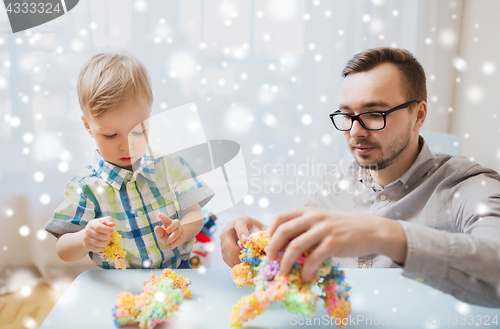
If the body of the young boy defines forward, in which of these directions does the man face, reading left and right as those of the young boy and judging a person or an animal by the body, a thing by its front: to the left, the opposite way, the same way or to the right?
to the right

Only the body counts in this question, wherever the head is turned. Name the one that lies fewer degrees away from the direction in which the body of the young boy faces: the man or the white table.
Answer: the white table

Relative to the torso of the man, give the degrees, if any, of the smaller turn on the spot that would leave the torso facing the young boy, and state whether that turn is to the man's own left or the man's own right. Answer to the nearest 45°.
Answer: approximately 45° to the man's own right

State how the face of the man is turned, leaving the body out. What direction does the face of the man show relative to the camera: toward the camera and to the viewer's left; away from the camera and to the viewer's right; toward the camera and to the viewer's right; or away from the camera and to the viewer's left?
toward the camera and to the viewer's left

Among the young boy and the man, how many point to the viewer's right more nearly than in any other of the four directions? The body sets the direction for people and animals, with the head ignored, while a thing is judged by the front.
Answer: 0

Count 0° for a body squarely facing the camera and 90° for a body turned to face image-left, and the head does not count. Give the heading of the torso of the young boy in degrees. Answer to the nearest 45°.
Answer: approximately 0°

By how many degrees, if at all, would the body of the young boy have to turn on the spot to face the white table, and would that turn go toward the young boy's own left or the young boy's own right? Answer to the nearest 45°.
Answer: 0° — they already face it
